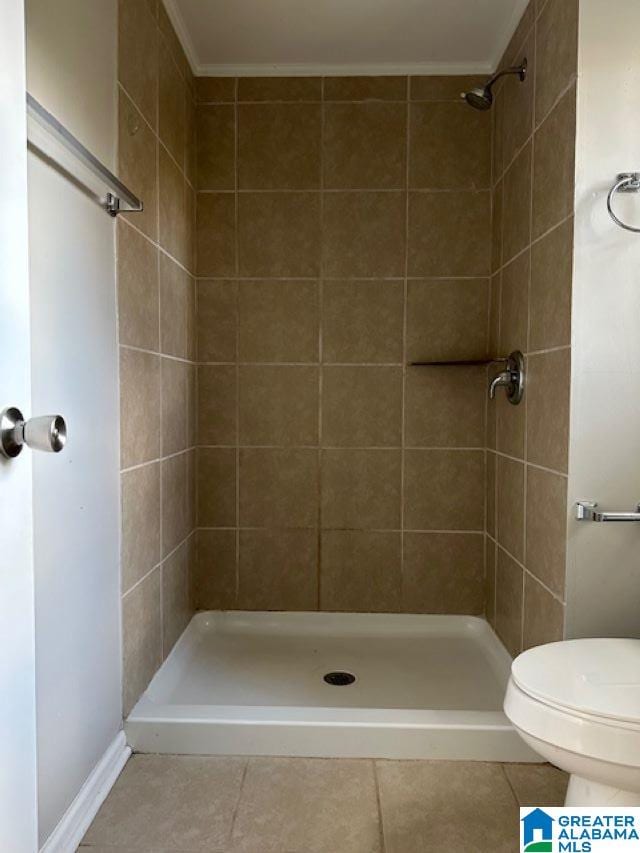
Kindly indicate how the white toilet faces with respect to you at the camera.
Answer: facing to the left of the viewer

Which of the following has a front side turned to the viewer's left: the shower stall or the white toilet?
the white toilet

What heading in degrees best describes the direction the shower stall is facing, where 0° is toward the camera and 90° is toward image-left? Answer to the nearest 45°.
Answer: approximately 0°

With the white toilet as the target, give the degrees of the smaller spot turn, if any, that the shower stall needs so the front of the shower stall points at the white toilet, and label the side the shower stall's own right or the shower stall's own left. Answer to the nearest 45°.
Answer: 0° — it already faces it

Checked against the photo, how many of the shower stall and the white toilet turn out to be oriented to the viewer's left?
1

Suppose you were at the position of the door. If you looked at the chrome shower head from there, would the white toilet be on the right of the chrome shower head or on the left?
right

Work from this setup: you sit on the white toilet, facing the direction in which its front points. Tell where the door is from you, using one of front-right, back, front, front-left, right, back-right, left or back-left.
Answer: front-left

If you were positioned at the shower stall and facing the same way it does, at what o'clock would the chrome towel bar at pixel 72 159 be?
The chrome towel bar is roughly at 1 o'clock from the shower stall.

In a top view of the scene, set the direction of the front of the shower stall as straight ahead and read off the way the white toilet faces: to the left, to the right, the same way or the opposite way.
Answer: to the right
